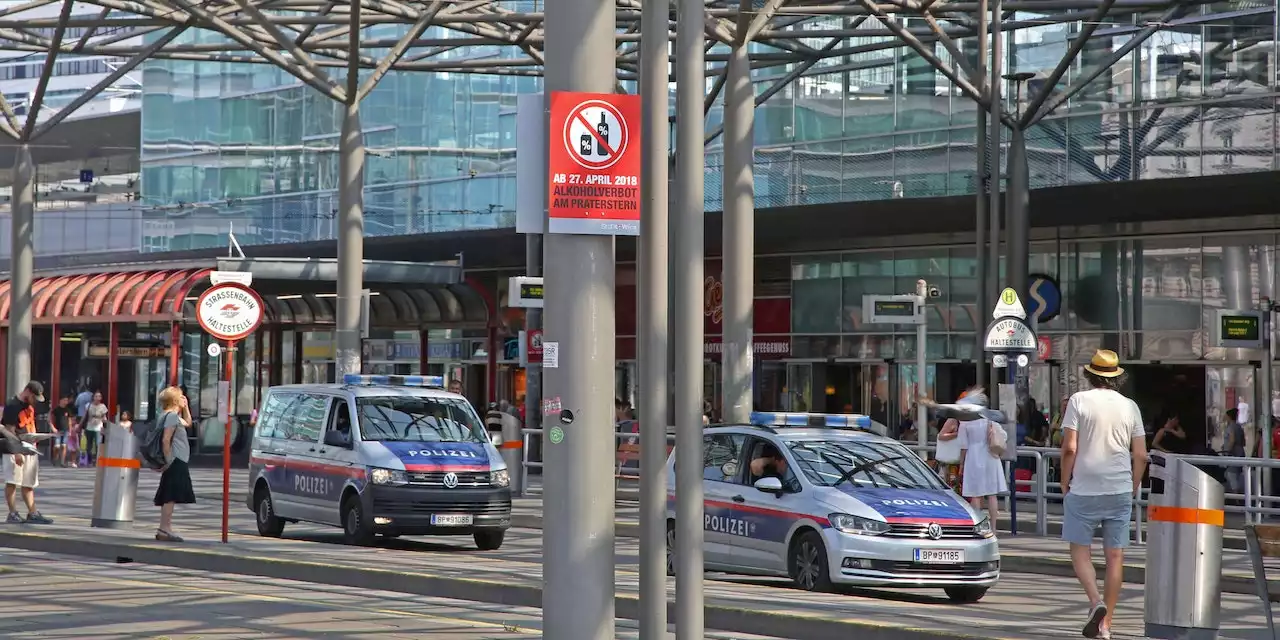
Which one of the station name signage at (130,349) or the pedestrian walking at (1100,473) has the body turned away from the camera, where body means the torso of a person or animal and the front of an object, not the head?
the pedestrian walking

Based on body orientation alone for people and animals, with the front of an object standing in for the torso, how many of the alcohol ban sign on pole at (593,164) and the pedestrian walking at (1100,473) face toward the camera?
1

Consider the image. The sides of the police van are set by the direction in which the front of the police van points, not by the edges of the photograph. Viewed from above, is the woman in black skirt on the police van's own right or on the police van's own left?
on the police van's own right

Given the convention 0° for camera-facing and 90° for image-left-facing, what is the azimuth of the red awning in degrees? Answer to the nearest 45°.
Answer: approximately 0°

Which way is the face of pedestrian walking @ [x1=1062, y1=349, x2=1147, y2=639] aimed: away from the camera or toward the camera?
away from the camera

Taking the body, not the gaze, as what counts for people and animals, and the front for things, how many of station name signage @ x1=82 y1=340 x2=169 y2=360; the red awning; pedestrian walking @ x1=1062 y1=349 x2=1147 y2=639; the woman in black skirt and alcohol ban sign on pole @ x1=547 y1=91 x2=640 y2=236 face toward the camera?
3

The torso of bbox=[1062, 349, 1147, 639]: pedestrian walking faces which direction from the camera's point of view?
away from the camera
